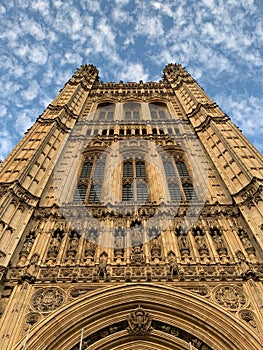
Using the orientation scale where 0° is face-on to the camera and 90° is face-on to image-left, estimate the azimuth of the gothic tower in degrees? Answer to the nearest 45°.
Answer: approximately 0°
